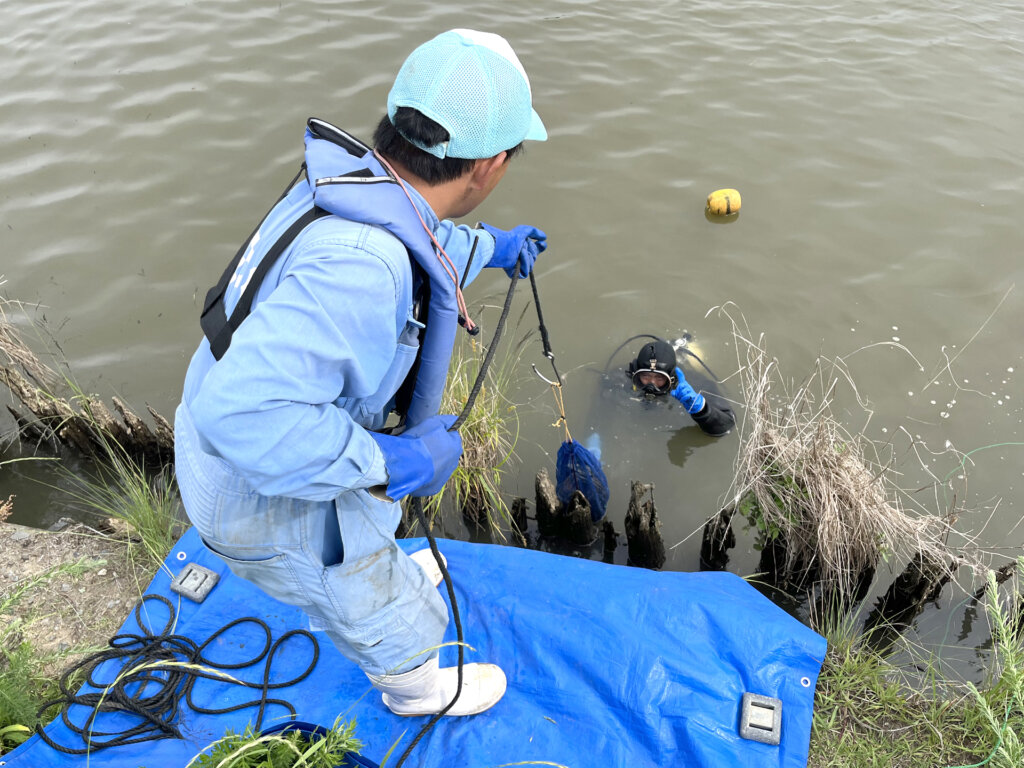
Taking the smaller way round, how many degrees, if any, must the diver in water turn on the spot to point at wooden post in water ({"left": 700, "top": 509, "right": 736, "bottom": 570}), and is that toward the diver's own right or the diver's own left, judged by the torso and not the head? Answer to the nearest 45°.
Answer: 0° — they already face it

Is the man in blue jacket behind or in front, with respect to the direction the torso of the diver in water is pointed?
in front

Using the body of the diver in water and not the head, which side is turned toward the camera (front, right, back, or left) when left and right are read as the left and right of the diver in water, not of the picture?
front

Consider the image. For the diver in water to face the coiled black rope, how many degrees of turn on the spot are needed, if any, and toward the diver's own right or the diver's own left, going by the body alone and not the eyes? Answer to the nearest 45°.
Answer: approximately 45° to the diver's own right

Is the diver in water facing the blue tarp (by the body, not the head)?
yes

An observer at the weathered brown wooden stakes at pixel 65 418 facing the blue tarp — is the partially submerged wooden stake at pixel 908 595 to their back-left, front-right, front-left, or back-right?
front-left

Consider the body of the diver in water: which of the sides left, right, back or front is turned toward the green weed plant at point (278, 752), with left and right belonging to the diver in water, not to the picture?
front

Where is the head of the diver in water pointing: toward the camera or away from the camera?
toward the camera

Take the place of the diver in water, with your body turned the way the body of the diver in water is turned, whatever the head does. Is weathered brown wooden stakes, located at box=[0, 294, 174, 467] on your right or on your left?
on your right

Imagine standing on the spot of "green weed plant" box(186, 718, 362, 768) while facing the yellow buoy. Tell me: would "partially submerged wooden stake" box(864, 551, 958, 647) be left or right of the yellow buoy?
right

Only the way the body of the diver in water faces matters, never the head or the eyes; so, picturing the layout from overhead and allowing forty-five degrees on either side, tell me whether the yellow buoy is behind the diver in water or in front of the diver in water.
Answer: behind

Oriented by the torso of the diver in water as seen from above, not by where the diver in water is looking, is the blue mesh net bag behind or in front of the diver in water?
in front

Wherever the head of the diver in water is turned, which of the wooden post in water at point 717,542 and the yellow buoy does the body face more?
the wooden post in water

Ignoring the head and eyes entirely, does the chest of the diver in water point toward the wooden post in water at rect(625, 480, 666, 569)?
yes
